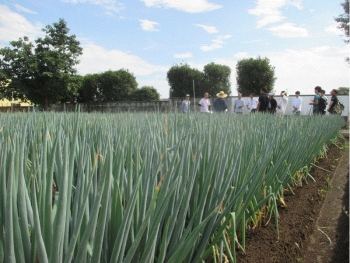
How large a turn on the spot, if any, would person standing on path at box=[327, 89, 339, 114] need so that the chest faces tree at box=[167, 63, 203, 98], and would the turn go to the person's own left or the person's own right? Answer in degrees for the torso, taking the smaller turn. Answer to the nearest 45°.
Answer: approximately 45° to the person's own right

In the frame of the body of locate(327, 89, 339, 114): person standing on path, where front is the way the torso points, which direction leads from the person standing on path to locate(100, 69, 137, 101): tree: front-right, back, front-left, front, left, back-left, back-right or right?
front-right

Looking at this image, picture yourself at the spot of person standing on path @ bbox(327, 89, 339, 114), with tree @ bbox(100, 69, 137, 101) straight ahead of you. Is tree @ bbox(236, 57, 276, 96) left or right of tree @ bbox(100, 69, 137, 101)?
right

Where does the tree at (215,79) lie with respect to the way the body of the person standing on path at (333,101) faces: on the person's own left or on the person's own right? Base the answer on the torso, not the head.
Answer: on the person's own right

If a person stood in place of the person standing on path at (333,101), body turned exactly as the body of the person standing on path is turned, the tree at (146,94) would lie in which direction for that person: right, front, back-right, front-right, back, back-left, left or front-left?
front-right

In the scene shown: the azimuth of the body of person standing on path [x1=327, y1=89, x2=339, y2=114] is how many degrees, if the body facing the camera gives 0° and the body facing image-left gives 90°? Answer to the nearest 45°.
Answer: approximately 90°
